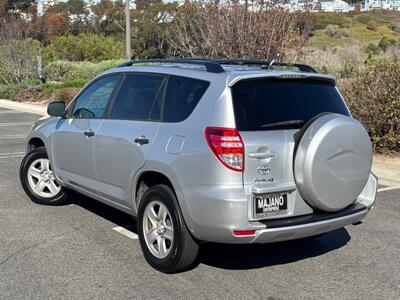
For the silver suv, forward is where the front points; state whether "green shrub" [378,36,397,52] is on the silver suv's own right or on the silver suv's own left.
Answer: on the silver suv's own right

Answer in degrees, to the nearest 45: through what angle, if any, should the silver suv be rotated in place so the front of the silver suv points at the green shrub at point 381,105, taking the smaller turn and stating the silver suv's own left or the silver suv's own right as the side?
approximately 90° to the silver suv's own right

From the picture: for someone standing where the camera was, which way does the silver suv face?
facing away from the viewer and to the left of the viewer

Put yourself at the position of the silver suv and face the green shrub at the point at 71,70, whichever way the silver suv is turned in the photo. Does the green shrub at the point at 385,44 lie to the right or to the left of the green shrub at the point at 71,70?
right

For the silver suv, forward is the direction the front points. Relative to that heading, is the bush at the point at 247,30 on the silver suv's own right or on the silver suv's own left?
on the silver suv's own right

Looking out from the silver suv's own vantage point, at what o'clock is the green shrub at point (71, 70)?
The green shrub is roughly at 1 o'clock from the silver suv.
